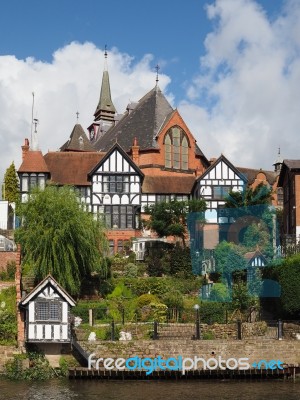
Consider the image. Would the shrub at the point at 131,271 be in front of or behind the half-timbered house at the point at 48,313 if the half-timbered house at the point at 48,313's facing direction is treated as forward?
behind

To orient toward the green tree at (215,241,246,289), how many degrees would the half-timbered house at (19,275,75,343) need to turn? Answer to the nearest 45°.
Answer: approximately 135° to its left

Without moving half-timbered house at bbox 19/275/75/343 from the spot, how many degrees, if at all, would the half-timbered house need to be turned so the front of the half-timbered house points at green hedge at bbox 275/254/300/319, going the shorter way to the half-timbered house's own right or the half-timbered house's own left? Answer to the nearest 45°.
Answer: approximately 90° to the half-timbered house's own left

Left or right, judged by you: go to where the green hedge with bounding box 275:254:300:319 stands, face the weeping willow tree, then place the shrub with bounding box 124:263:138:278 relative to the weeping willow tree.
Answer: right

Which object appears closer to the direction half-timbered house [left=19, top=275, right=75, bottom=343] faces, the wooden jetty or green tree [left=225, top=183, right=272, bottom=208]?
the wooden jetty

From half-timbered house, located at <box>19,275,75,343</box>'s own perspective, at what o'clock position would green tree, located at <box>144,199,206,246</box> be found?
The green tree is roughly at 7 o'clock from the half-timbered house.

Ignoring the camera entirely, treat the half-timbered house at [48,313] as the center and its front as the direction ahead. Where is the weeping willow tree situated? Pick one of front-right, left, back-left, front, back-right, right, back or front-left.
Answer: back

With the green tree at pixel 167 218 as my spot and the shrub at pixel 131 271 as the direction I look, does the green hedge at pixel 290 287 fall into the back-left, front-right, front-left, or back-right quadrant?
front-left

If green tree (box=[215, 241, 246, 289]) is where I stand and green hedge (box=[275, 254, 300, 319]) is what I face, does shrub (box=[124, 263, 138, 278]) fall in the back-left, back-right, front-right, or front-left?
back-right

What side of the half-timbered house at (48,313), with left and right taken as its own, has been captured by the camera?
front

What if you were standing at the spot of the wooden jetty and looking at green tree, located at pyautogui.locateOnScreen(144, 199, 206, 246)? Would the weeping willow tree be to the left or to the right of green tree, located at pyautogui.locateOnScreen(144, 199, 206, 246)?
left

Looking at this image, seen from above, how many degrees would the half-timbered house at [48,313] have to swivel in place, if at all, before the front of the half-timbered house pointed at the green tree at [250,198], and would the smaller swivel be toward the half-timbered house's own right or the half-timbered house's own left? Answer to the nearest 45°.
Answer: approximately 135° to the half-timbered house's own left
